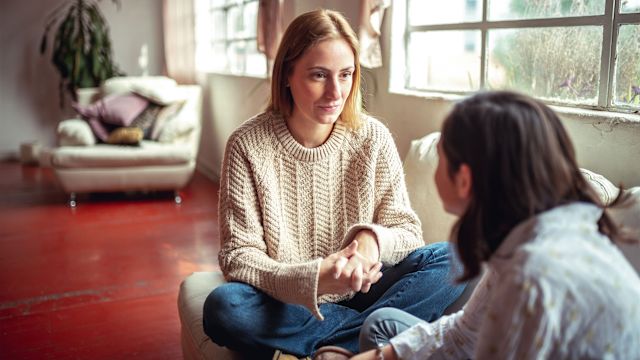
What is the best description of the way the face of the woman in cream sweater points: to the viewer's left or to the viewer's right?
to the viewer's right

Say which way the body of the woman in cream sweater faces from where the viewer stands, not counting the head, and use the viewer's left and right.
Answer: facing the viewer and to the right of the viewer

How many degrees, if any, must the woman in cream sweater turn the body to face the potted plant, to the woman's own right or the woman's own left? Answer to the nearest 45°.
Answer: approximately 180°

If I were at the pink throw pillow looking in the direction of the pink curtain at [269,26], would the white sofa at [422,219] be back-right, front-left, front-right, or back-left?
front-right

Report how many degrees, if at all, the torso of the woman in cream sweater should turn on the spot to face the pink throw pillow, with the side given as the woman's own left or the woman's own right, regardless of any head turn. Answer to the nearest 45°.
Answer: approximately 180°

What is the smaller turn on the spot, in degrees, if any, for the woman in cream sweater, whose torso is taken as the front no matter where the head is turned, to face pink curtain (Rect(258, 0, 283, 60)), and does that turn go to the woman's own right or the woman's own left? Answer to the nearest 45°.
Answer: approximately 135° to the woman's own left

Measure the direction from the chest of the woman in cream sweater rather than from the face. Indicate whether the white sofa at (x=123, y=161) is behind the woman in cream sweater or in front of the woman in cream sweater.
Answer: behind

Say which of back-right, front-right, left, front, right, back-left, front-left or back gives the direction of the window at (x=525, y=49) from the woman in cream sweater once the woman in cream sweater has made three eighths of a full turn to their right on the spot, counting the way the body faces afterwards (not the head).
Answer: back-right

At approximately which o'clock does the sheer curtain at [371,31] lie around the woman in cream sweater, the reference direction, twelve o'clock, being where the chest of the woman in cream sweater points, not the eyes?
The sheer curtain is roughly at 8 o'clock from the woman in cream sweater.
